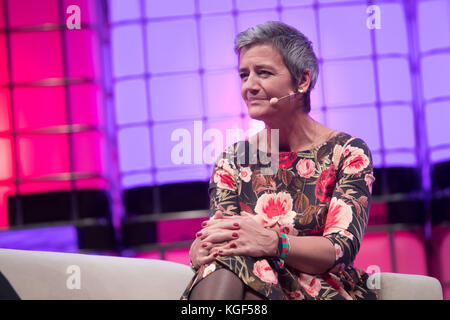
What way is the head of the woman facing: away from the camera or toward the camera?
toward the camera

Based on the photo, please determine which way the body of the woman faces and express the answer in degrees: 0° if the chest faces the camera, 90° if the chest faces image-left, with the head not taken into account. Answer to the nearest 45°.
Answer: approximately 45°
